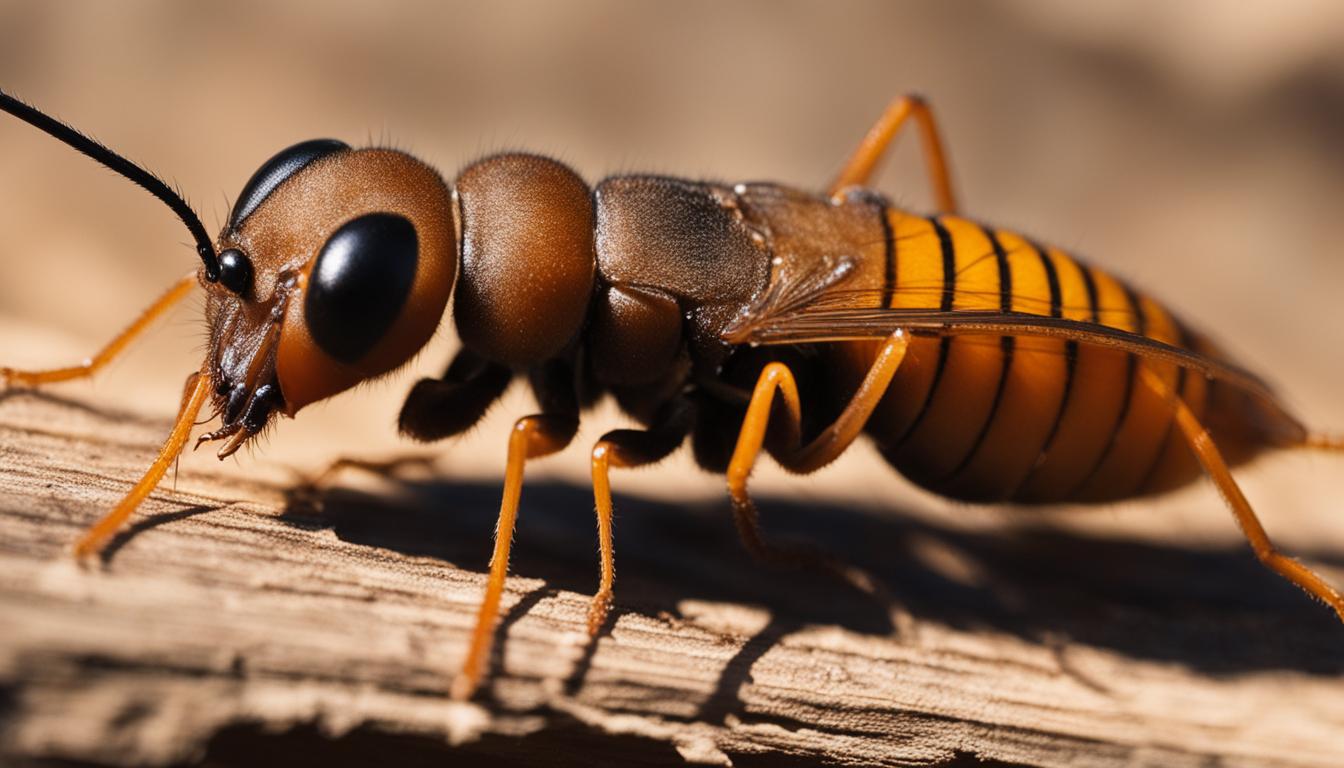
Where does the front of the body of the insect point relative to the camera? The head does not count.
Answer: to the viewer's left
